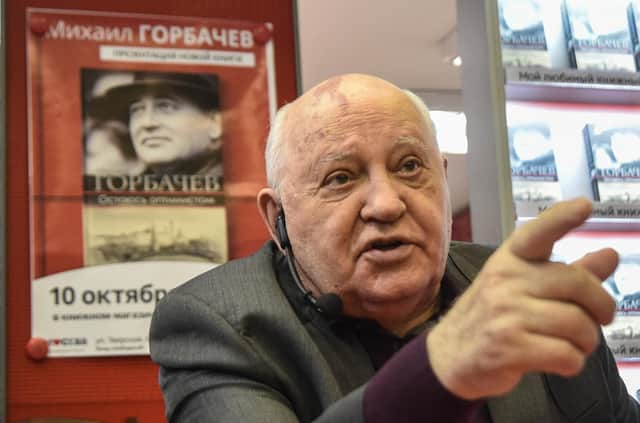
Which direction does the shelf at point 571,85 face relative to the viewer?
toward the camera

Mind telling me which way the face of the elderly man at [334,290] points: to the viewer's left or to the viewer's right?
to the viewer's right

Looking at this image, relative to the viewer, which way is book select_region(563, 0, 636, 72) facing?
toward the camera

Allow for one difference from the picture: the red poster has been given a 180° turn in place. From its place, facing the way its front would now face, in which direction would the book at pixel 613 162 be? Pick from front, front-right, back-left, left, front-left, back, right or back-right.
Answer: right

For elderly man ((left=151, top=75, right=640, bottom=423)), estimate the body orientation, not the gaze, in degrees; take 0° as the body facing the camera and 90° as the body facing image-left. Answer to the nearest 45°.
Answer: approximately 315°

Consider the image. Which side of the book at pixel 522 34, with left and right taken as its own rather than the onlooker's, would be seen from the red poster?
right

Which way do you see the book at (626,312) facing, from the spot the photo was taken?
facing the viewer
